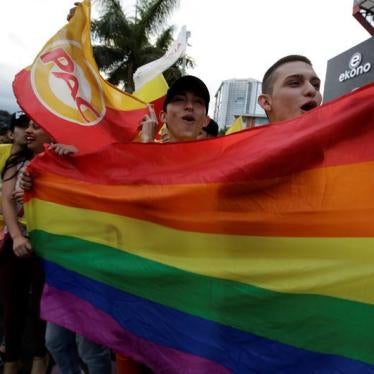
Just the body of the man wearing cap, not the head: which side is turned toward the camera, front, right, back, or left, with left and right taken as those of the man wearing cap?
front

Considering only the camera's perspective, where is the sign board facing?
facing the viewer and to the left of the viewer

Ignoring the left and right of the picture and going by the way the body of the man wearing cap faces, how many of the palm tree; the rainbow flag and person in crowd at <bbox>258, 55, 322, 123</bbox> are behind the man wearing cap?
1

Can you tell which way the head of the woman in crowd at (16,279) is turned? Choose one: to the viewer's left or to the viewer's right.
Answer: to the viewer's right

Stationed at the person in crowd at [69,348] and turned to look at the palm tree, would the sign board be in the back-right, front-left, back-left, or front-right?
front-right

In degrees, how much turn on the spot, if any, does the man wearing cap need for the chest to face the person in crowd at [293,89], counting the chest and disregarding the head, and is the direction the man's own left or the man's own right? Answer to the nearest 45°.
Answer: approximately 45° to the man's own left

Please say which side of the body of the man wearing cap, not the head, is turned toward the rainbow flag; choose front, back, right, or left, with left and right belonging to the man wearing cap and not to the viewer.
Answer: front

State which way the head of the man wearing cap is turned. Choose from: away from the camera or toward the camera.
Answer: toward the camera
